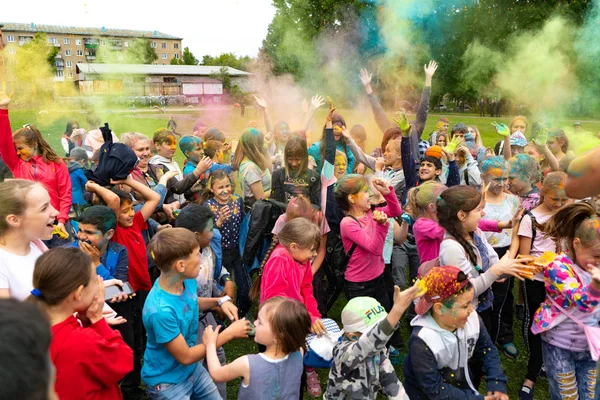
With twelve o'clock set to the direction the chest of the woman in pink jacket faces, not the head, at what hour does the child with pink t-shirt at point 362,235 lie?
The child with pink t-shirt is roughly at 9 o'clock from the woman in pink jacket.

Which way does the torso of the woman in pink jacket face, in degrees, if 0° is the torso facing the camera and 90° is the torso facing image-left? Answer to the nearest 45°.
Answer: approximately 45°

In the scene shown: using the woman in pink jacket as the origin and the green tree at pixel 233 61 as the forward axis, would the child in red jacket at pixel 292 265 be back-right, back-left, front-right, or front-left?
back-right

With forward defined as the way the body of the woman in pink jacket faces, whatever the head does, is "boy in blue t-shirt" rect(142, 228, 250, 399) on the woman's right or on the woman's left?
on the woman's left

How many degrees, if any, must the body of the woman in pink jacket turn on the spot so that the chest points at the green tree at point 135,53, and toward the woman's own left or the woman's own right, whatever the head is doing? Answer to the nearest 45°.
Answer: approximately 135° to the woman's own right

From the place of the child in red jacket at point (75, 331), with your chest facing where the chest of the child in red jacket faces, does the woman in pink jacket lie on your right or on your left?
on your left

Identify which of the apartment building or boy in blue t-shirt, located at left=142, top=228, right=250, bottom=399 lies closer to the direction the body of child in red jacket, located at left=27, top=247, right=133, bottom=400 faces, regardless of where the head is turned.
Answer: the boy in blue t-shirt

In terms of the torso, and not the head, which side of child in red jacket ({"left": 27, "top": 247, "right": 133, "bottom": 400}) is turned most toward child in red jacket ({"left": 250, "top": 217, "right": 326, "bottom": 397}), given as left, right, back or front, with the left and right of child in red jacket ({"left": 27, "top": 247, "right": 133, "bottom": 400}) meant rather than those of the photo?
front

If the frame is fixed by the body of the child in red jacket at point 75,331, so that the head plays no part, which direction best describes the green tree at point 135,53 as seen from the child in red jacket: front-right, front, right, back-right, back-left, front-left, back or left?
front-left

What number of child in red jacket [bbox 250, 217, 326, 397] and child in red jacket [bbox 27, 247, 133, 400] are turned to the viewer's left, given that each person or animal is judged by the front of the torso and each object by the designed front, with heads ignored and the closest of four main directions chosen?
0

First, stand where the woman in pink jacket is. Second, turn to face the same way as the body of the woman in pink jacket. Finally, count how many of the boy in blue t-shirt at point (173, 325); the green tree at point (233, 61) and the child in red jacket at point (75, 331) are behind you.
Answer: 1

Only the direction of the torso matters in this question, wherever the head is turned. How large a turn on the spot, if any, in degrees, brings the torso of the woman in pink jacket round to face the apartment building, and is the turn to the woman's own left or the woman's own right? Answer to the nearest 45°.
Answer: approximately 135° to the woman's own right

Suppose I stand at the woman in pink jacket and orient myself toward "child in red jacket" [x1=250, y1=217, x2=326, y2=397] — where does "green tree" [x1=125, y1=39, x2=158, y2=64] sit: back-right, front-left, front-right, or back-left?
back-left
